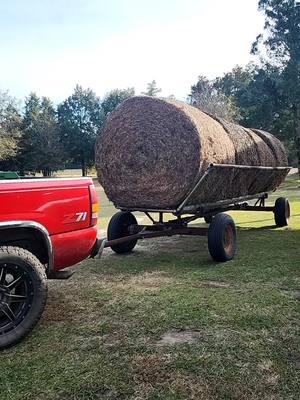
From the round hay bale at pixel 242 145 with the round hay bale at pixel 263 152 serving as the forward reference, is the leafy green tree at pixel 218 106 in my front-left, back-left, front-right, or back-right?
front-left

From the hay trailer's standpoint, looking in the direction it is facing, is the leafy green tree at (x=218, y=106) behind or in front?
behind

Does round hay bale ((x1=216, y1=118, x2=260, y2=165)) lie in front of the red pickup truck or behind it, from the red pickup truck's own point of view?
behind

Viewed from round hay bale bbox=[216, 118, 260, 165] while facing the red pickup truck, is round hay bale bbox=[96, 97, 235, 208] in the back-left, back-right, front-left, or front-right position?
front-right

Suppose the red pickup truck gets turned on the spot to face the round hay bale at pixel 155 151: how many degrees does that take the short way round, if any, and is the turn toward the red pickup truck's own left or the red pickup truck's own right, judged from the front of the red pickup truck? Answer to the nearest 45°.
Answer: approximately 180°

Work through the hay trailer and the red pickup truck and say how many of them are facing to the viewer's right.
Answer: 0

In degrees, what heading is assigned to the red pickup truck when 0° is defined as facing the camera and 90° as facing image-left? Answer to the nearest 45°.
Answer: approximately 45°

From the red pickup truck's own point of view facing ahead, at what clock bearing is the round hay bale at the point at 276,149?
The round hay bale is roughly at 6 o'clock from the red pickup truck.

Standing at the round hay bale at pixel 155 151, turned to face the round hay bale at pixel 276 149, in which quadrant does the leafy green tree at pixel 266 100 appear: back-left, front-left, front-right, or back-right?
front-left

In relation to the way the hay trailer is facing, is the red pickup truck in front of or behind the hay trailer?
in front

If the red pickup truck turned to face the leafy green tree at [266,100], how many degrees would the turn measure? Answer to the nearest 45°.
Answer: approximately 180°

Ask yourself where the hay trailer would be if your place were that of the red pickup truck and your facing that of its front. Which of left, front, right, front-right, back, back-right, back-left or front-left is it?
back

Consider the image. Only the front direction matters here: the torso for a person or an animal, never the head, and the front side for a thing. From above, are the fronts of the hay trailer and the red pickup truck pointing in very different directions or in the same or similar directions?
same or similar directions

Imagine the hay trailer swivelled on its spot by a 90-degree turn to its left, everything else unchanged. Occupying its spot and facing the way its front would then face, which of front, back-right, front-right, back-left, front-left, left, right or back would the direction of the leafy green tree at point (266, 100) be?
back-left
